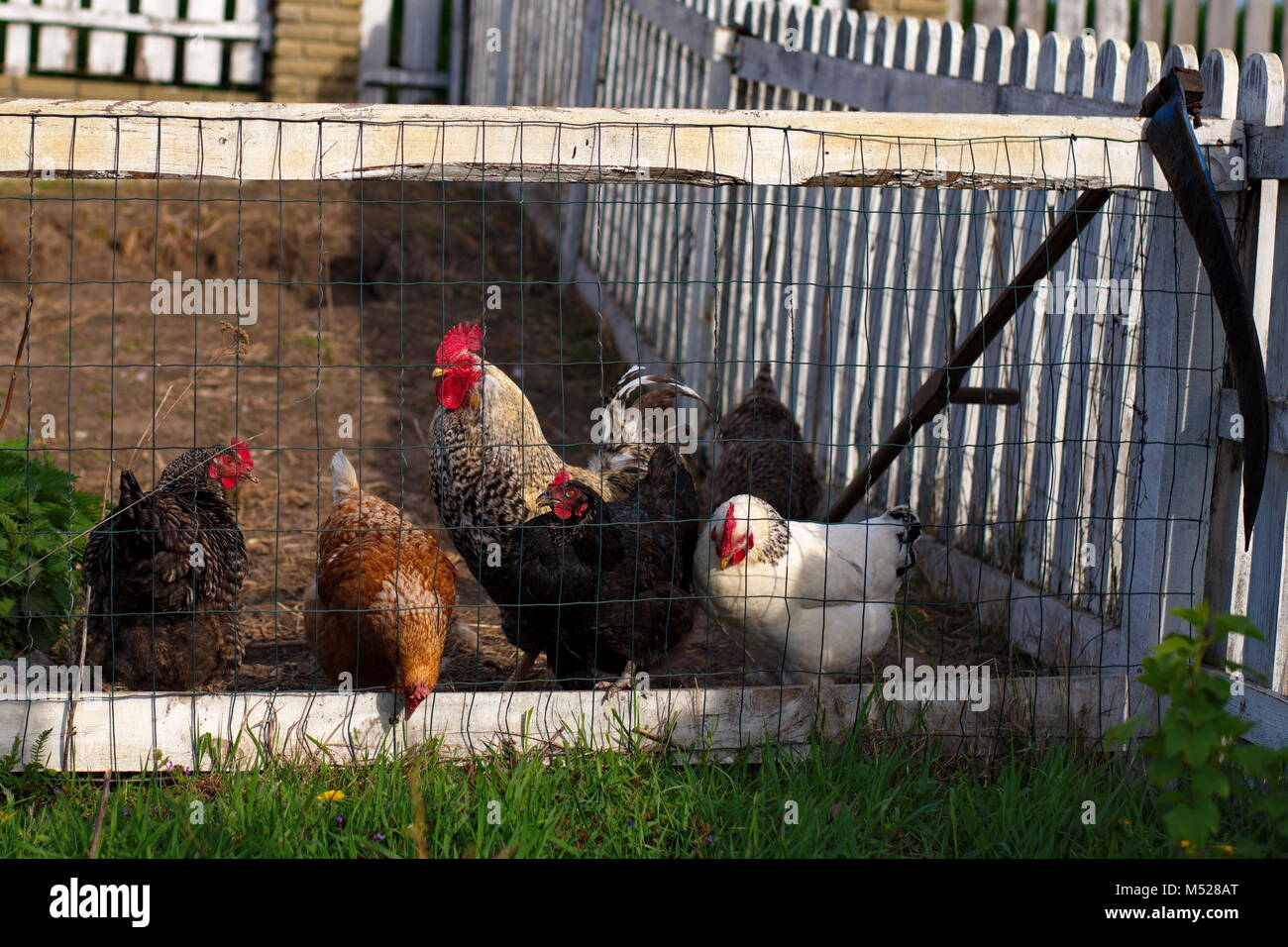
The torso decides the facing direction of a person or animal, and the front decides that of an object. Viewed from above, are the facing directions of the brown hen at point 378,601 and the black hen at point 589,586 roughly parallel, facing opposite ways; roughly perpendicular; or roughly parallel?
roughly perpendicular

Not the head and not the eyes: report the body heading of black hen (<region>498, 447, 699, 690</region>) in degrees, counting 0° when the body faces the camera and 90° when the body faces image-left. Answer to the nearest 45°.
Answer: approximately 45°

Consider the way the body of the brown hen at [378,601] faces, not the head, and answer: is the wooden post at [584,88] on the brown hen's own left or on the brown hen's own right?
on the brown hen's own left

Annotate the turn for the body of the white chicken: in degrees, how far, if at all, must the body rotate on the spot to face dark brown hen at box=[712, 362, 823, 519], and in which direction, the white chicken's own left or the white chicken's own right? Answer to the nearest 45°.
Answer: approximately 135° to the white chicken's own right

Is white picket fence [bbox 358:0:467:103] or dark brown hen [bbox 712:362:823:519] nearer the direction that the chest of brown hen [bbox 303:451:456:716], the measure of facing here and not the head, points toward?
the dark brown hen

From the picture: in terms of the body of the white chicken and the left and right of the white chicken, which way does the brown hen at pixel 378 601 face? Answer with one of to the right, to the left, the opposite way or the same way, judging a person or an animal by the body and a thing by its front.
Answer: to the left

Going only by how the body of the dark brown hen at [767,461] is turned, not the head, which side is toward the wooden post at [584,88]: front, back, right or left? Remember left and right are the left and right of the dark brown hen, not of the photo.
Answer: back

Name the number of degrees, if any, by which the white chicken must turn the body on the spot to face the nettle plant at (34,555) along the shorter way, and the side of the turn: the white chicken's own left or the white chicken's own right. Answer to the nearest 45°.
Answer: approximately 45° to the white chicken's own right
